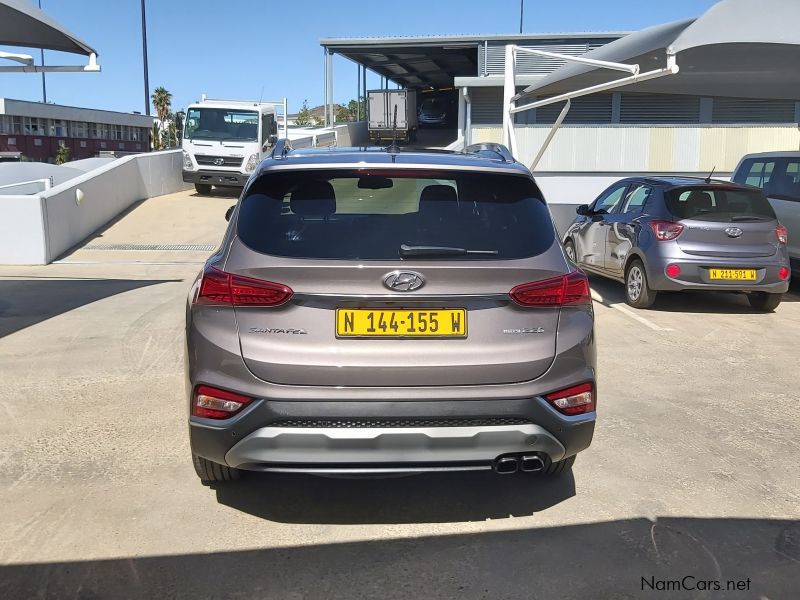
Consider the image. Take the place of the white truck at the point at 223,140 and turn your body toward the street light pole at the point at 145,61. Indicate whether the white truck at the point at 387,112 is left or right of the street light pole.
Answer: right

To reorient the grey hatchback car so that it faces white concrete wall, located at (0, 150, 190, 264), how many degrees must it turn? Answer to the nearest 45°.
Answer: approximately 45° to its left

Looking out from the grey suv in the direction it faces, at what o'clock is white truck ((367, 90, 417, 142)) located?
The white truck is roughly at 12 o'clock from the grey suv.

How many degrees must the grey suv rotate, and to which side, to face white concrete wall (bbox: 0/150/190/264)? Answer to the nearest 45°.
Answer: approximately 45° to its left

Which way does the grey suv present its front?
away from the camera

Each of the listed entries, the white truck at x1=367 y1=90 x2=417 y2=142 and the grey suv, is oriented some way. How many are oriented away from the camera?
2

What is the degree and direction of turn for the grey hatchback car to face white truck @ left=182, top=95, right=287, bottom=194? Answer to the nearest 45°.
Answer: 0° — it already faces it

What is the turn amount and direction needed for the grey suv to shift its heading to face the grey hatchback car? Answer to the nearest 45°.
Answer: approximately 45° to its right

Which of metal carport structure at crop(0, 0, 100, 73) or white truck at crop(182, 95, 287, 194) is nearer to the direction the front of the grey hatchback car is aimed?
the white truck

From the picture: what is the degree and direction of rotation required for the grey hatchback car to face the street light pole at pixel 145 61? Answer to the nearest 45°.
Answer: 0° — it already faces it

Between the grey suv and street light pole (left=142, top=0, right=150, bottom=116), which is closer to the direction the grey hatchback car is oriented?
the street light pole

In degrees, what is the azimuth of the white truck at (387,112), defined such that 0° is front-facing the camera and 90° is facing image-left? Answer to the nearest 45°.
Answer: approximately 180°

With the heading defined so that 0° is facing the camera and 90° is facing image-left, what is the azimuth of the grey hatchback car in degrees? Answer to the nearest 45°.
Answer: approximately 135°

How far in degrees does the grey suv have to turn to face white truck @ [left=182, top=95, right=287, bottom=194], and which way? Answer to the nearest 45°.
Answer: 0° — it already faces it
